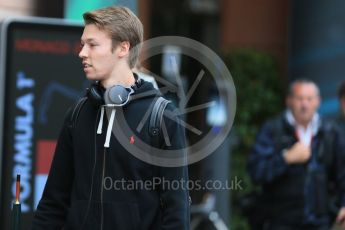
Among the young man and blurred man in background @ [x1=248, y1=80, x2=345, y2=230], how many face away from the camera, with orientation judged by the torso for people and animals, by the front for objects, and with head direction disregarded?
0

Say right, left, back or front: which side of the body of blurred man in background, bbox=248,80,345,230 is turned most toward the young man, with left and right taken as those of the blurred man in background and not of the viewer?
front

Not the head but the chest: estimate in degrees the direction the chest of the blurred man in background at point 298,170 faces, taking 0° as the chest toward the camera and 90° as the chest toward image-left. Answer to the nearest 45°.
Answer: approximately 0°

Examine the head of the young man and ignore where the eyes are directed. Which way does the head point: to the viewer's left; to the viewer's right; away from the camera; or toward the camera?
to the viewer's left

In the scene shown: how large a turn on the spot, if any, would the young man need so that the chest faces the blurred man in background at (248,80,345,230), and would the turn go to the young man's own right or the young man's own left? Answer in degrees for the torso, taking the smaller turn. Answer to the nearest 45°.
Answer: approximately 180°

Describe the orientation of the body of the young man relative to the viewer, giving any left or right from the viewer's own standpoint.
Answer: facing the viewer and to the left of the viewer
